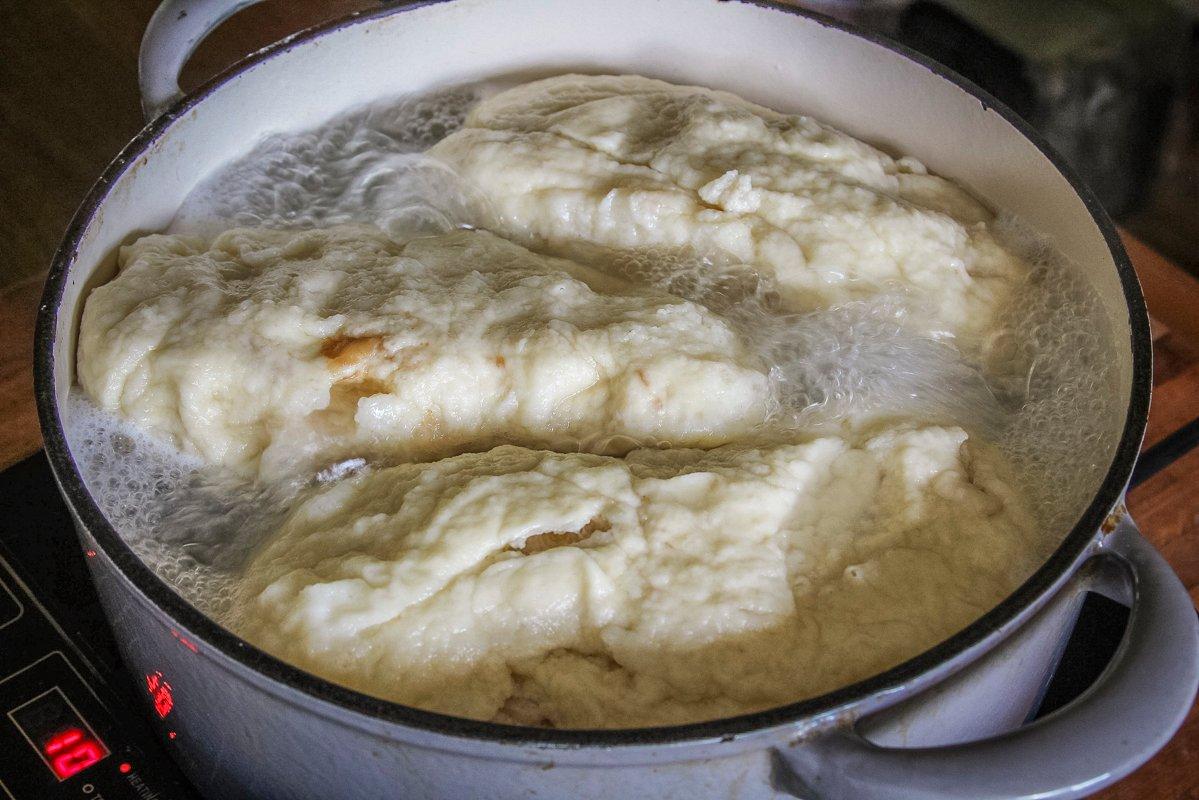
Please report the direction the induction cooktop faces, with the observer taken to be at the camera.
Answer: facing the viewer and to the left of the viewer
